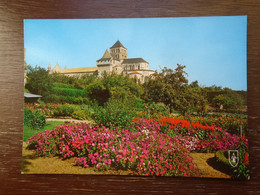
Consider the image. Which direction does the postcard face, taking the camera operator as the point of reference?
facing the viewer
